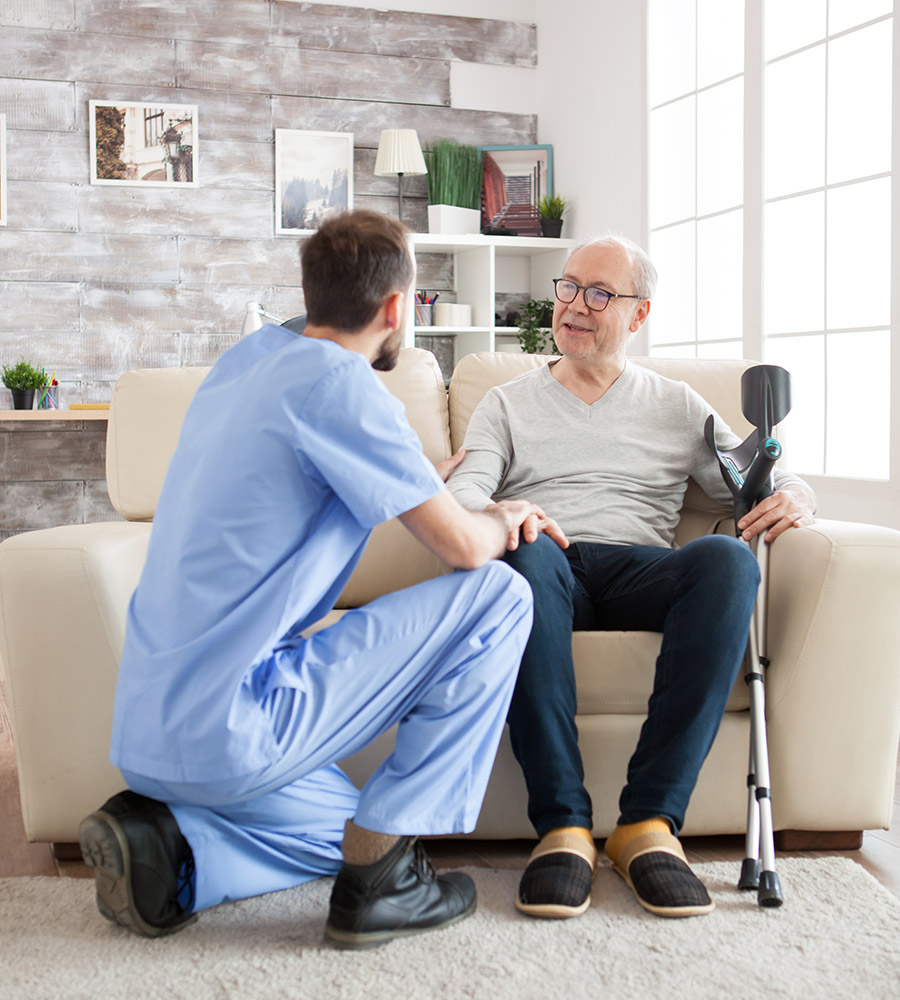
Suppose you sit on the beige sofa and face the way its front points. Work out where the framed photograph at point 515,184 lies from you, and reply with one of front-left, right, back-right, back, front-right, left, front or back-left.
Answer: back

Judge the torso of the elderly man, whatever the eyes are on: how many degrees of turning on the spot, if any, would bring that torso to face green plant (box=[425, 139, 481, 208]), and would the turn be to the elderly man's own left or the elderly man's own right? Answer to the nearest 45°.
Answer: approximately 180°

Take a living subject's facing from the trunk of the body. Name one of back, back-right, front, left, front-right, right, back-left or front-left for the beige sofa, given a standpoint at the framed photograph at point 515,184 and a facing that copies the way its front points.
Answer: front

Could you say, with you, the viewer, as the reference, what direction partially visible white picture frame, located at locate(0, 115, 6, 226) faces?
facing the viewer

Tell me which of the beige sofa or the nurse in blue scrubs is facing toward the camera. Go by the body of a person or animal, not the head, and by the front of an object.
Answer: the beige sofa

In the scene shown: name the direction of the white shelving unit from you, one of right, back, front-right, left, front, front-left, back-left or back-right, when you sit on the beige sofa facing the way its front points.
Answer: back

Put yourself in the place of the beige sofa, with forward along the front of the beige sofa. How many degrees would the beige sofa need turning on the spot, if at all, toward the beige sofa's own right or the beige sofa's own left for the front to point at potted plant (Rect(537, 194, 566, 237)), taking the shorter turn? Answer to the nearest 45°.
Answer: approximately 180°

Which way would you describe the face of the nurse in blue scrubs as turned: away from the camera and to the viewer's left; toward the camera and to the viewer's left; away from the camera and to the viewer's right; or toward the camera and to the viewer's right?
away from the camera and to the viewer's right

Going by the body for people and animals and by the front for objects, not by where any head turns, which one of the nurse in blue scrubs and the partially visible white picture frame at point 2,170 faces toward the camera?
the partially visible white picture frame

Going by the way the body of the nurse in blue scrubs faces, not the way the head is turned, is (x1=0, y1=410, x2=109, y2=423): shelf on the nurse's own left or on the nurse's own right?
on the nurse's own left

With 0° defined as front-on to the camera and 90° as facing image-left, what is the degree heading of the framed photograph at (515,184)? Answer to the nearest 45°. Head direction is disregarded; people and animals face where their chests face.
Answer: approximately 0°

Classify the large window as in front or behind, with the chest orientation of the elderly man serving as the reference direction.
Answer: behind

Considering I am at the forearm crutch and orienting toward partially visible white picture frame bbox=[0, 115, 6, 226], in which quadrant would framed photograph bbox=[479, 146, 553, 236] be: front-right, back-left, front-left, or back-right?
front-right

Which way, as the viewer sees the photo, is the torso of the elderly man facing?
toward the camera

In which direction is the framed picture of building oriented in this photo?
toward the camera

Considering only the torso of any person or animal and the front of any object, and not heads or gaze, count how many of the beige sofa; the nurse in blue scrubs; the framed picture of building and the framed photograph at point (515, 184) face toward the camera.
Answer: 3

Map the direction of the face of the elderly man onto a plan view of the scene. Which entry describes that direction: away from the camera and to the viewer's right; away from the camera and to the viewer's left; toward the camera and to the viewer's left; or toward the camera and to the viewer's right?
toward the camera and to the viewer's left

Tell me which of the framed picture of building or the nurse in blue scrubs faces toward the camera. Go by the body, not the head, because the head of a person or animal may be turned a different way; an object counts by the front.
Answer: the framed picture of building
